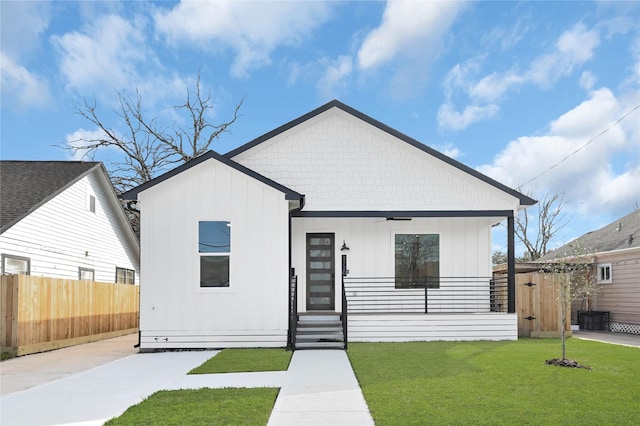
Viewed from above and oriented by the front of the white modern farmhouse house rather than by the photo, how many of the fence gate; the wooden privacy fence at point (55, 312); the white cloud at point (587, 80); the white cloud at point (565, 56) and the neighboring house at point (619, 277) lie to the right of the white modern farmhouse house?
1

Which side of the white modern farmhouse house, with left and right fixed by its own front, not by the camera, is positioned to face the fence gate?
left

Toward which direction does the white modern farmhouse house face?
toward the camera

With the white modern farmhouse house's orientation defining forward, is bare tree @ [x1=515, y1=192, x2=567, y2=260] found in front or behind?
behind

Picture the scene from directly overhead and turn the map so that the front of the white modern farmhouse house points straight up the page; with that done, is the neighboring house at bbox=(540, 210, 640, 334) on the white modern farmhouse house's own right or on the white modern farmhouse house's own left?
on the white modern farmhouse house's own left

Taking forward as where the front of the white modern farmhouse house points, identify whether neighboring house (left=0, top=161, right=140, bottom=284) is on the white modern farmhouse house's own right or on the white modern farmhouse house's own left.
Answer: on the white modern farmhouse house's own right

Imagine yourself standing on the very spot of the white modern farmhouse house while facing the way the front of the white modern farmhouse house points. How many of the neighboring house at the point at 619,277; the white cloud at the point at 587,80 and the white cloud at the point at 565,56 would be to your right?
0

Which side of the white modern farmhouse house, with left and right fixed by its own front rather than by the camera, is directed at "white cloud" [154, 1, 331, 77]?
back

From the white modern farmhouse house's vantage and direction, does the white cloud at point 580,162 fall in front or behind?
behind

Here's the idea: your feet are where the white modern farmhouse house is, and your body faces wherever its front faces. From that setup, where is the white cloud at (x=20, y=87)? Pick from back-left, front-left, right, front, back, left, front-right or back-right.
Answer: back-right
